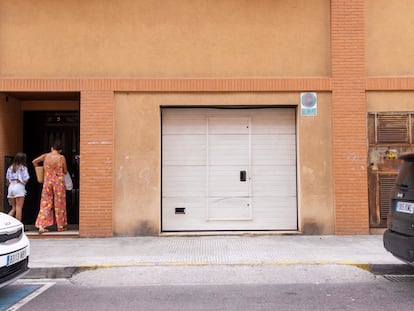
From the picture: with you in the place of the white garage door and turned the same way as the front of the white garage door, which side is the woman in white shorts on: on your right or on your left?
on your right

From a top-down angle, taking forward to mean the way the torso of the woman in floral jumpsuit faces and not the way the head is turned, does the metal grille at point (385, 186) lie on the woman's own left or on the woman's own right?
on the woman's own right

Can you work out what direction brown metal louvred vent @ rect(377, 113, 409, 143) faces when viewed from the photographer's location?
facing the viewer

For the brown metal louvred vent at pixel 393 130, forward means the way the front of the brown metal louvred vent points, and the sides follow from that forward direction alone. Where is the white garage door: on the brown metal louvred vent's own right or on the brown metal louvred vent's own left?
on the brown metal louvred vent's own right

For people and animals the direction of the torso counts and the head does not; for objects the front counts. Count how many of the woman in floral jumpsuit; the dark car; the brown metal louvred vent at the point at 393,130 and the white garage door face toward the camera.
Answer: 2

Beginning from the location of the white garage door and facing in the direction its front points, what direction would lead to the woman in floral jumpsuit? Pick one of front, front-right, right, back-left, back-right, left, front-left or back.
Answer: right

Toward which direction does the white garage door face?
toward the camera

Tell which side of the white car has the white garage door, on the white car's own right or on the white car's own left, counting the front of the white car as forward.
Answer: on the white car's own left

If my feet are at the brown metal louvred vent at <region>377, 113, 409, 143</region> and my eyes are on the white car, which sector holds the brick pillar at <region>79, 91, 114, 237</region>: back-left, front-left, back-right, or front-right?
front-right

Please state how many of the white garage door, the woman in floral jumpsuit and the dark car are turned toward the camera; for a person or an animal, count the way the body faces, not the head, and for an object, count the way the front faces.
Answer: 1

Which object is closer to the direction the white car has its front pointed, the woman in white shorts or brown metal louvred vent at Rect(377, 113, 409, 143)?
the brown metal louvred vent

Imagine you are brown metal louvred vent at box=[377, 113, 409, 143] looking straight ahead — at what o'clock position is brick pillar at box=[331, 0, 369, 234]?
The brick pillar is roughly at 2 o'clock from the brown metal louvred vent.

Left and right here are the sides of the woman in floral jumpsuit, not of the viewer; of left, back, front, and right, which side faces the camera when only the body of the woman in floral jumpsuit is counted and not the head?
back

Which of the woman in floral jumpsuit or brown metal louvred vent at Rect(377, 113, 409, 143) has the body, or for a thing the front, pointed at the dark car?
the brown metal louvred vent

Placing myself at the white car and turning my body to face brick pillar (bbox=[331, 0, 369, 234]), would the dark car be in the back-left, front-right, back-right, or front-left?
front-right
